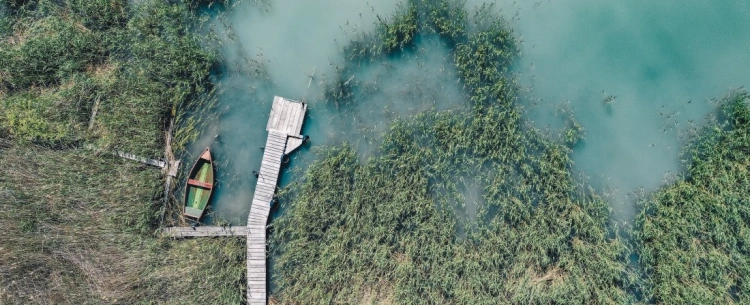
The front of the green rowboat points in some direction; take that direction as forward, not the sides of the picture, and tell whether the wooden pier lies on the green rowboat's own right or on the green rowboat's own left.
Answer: on the green rowboat's own right

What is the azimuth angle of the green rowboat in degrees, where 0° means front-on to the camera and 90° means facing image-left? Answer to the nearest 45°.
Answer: approximately 180°
